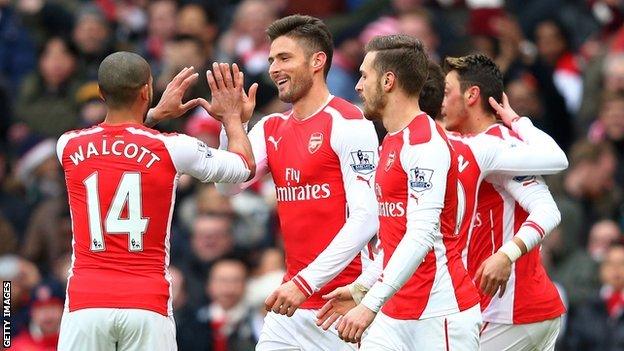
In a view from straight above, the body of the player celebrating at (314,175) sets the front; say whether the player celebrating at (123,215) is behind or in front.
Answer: in front

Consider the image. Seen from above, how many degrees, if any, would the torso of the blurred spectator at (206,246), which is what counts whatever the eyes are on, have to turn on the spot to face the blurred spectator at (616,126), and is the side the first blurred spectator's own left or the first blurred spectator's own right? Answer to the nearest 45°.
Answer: approximately 90° to the first blurred spectator's own left
